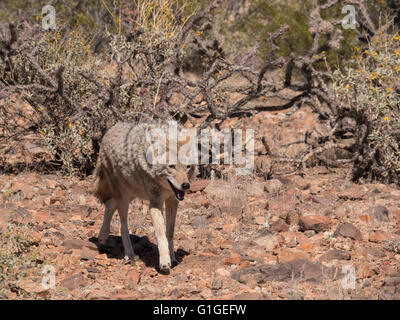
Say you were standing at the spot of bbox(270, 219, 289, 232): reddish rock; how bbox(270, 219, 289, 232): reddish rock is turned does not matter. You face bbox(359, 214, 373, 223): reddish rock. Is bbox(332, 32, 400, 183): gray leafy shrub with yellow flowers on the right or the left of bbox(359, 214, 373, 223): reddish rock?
left

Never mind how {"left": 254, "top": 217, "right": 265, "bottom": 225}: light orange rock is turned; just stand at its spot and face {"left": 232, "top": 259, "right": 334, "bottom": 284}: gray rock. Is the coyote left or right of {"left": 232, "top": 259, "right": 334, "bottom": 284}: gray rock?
right

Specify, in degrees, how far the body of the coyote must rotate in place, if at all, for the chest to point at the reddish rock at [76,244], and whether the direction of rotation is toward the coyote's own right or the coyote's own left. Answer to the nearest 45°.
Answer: approximately 180°

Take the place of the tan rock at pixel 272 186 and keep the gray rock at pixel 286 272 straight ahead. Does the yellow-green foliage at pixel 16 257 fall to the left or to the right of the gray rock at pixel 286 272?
right

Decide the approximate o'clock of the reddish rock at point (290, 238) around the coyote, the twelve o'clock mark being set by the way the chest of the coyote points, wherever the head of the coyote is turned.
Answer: The reddish rock is roughly at 10 o'clock from the coyote.

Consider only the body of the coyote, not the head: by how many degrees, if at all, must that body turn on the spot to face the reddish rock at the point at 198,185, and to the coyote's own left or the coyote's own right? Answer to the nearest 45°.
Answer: approximately 135° to the coyote's own left

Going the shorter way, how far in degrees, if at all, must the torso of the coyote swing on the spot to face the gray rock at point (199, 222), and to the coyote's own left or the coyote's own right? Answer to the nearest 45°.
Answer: approximately 90° to the coyote's own left

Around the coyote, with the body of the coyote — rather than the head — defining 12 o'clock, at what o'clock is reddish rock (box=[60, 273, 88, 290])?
The reddish rock is roughly at 3 o'clock from the coyote.

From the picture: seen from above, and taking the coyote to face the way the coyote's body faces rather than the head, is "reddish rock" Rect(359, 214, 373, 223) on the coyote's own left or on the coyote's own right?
on the coyote's own left

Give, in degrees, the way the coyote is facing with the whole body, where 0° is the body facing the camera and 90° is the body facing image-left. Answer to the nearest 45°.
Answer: approximately 315°
